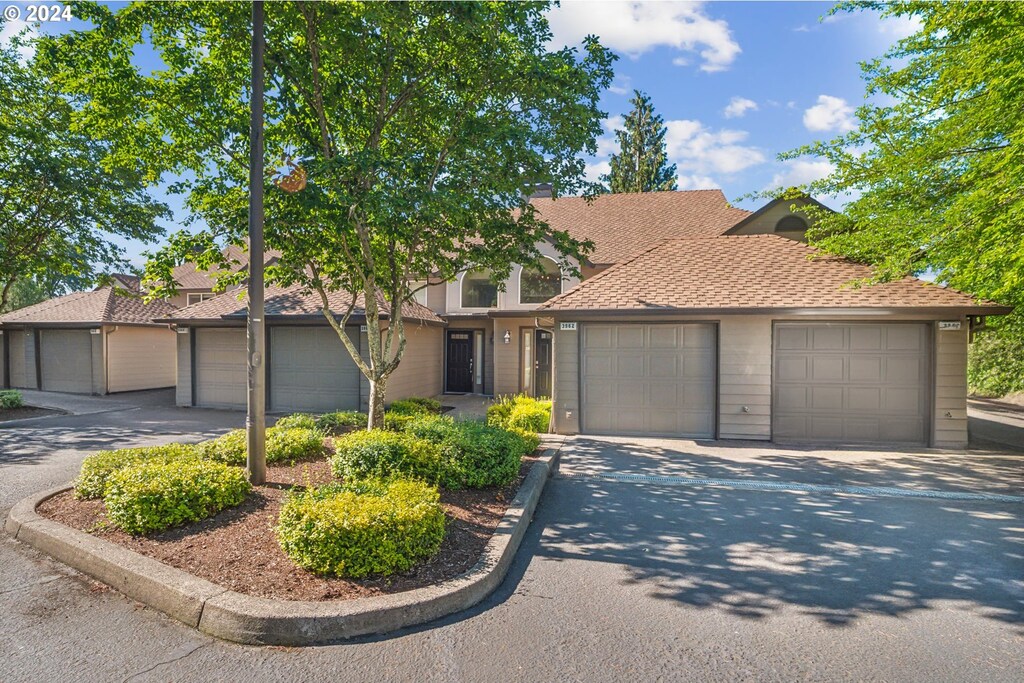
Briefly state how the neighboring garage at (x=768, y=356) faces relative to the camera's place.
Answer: facing the viewer

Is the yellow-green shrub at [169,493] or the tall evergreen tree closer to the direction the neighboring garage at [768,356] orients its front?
the yellow-green shrub

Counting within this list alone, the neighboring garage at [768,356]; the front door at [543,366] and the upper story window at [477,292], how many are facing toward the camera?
3

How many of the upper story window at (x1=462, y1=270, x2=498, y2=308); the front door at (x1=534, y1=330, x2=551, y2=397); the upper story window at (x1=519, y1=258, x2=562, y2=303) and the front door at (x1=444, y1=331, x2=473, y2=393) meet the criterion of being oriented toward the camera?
4

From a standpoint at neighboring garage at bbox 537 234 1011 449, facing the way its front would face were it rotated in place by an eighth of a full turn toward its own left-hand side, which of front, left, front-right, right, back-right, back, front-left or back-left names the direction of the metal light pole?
right

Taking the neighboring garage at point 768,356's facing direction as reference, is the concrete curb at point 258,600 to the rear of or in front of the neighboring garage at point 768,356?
in front

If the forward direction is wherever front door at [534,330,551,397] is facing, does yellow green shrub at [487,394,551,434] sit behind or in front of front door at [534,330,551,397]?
in front

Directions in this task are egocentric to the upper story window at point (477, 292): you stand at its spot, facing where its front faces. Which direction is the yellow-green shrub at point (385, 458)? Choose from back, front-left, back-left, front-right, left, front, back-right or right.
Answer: front

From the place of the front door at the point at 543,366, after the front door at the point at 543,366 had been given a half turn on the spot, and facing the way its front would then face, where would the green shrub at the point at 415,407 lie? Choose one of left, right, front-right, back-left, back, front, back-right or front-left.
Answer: back-left

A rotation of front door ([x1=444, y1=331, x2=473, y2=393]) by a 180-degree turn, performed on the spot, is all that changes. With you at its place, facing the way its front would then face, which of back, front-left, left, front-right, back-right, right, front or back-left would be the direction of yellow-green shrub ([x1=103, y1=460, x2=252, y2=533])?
back

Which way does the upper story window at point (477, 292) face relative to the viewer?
toward the camera

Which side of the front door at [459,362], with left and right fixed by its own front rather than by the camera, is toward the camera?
front
